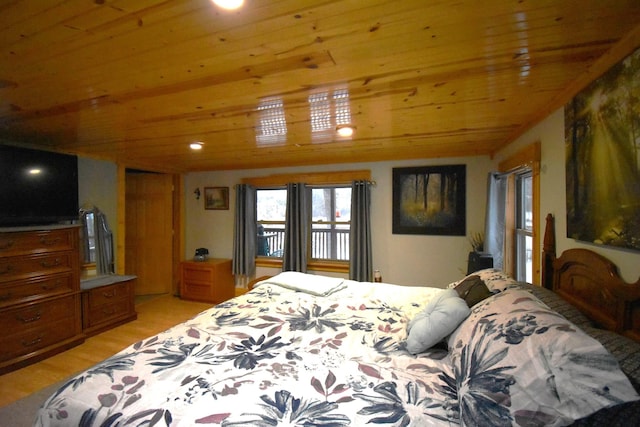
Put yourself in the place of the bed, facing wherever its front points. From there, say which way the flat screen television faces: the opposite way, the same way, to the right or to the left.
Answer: the opposite way

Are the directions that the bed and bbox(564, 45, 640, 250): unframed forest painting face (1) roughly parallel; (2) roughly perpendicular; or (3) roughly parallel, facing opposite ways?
roughly parallel

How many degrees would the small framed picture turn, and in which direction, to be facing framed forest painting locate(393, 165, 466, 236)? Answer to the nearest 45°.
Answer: approximately 45° to its left

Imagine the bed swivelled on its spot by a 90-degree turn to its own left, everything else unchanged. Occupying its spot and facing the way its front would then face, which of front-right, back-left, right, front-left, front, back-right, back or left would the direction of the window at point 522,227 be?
back-left

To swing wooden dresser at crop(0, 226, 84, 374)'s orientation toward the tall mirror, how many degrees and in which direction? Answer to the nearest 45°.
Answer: approximately 90° to its left

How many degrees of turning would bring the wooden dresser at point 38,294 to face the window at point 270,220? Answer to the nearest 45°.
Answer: approximately 45° to its left

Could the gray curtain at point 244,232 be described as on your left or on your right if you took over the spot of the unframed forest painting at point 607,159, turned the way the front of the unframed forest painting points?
on your right

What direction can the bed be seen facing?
to the viewer's left

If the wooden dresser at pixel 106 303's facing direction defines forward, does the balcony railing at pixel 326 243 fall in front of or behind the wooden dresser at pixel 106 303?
in front

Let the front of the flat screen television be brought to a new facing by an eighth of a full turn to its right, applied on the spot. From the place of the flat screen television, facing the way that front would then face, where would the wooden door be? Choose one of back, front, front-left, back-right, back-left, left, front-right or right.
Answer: back-left

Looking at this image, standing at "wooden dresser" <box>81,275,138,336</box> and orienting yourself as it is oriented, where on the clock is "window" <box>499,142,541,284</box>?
The window is roughly at 12 o'clock from the wooden dresser.

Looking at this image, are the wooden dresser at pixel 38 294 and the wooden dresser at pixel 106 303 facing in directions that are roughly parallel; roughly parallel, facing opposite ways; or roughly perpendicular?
roughly parallel

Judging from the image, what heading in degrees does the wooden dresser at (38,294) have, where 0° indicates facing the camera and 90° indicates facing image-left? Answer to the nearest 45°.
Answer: approximately 315°

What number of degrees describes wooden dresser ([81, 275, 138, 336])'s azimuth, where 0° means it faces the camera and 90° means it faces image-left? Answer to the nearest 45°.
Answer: approximately 315°

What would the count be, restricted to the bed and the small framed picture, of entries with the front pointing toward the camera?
1

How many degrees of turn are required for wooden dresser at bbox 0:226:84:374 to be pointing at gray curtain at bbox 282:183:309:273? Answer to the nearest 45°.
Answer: approximately 45° to its left

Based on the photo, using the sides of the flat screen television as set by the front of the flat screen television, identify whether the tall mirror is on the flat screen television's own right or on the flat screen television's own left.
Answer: on the flat screen television's own left

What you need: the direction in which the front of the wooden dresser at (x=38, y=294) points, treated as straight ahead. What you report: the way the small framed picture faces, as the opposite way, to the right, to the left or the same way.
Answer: to the right

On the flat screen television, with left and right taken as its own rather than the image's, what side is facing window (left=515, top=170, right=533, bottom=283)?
front

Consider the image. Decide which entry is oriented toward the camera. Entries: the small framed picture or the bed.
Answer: the small framed picture

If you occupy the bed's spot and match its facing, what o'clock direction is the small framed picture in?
The small framed picture is roughly at 2 o'clock from the bed.

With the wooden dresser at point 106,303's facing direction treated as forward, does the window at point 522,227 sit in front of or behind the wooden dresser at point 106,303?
in front

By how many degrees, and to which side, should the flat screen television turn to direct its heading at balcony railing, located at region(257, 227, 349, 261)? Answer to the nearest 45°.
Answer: approximately 45° to its left
